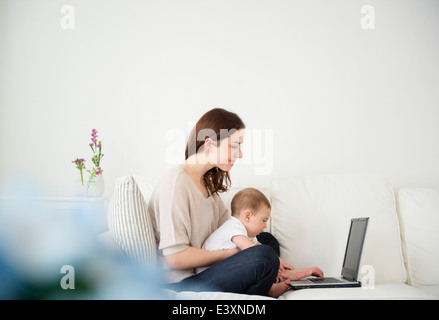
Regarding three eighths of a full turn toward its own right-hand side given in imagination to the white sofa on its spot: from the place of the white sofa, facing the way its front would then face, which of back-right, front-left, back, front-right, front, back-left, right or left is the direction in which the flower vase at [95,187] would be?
front-left

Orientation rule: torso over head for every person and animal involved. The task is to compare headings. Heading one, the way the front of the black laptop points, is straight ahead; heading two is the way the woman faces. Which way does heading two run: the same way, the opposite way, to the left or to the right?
the opposite way

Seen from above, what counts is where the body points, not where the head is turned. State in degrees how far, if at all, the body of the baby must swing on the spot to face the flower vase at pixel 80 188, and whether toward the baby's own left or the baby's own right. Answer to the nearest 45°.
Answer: approximately 135° to the baby's own left

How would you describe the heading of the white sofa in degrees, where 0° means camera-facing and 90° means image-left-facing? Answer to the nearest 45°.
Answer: approximately 0°

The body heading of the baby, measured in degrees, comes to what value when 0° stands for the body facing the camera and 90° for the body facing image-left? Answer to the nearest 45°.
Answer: approximately 270°

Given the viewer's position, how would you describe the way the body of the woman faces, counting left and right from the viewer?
facing to the right of the viewer

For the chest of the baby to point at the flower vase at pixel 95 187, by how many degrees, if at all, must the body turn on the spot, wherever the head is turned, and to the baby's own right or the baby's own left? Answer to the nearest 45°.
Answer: approximately 135° to the baby's own left

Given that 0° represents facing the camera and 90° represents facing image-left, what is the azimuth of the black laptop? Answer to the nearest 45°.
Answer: approximately 90°

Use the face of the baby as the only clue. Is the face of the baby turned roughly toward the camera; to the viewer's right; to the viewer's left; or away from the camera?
to the viewer's right

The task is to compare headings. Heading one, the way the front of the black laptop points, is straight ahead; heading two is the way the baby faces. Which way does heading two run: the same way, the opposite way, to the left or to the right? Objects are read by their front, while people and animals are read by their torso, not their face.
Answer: the opposite way
